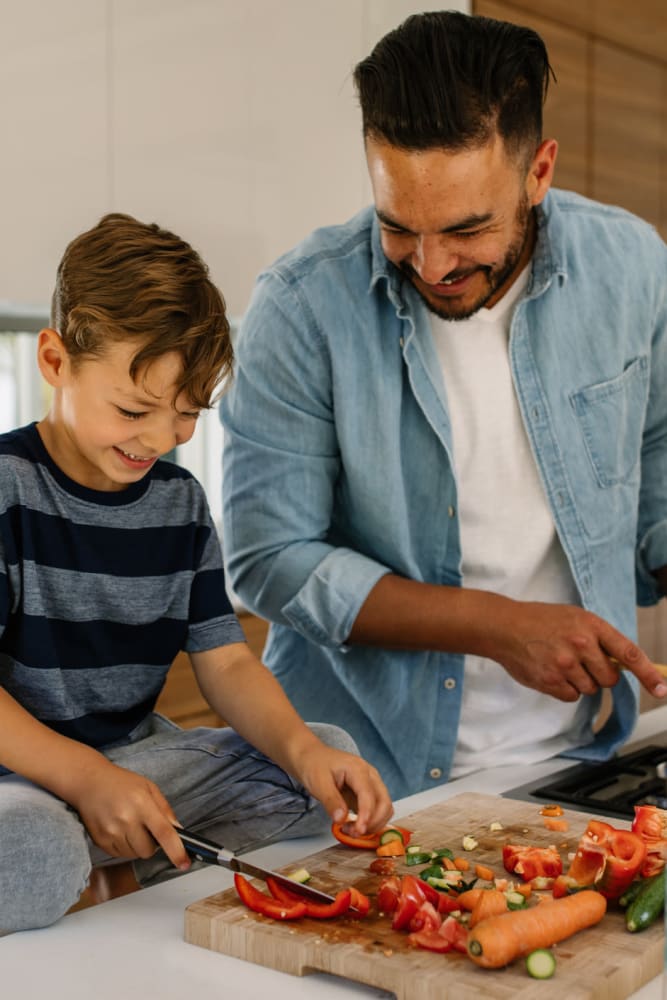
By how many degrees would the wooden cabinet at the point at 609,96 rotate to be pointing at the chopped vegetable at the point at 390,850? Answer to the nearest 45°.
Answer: approximately 45° to its right

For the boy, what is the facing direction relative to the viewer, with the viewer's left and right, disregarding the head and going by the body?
facing the viewer and to the right of the viewer

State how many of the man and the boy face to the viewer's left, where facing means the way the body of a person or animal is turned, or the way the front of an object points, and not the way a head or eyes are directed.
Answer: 0

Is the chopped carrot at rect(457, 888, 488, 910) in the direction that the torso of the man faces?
yes

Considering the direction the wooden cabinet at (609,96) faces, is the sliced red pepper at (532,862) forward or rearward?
forward

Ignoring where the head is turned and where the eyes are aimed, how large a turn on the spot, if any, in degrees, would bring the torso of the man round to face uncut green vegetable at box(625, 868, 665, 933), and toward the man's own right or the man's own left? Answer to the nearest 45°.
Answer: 0° — they already face it

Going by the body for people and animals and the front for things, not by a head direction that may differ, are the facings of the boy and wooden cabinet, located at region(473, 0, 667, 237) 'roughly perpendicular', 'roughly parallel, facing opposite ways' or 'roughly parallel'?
roughly parallel

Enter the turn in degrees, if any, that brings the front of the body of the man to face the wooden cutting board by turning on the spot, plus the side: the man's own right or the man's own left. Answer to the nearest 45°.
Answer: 0° — they already face it

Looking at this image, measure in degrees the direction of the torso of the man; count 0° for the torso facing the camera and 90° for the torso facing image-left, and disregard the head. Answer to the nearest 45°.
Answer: approximately 0°
